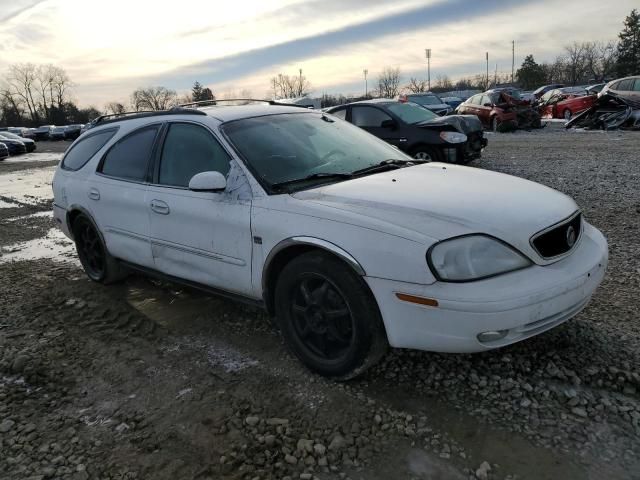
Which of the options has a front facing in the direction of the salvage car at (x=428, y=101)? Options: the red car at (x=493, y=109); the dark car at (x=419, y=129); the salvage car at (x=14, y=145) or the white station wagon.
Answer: the salvage car at (x=14, y=145)

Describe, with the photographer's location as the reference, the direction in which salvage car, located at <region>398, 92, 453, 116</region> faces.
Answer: facing the viewer and to the right of the viewer

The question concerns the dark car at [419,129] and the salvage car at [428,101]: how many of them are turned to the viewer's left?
0

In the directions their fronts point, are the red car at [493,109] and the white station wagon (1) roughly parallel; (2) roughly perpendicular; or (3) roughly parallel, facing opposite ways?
roughly parallel

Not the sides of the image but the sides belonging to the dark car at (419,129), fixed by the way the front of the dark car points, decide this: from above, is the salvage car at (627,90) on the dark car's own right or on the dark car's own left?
on the dark car's own left

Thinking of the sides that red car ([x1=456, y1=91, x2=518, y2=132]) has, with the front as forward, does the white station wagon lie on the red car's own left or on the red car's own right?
on the red car's own right

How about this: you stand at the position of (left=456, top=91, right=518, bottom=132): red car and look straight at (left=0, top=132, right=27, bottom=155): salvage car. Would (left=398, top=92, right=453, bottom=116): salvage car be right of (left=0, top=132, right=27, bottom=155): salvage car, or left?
right

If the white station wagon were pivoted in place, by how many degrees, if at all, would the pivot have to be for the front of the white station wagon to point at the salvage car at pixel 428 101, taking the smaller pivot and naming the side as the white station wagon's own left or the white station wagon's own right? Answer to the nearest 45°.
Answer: approximately 135° to the white station wagon's own left

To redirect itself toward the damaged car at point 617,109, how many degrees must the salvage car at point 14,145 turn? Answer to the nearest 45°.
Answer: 0° — it already faces it

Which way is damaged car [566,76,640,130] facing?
to the viewer's left
